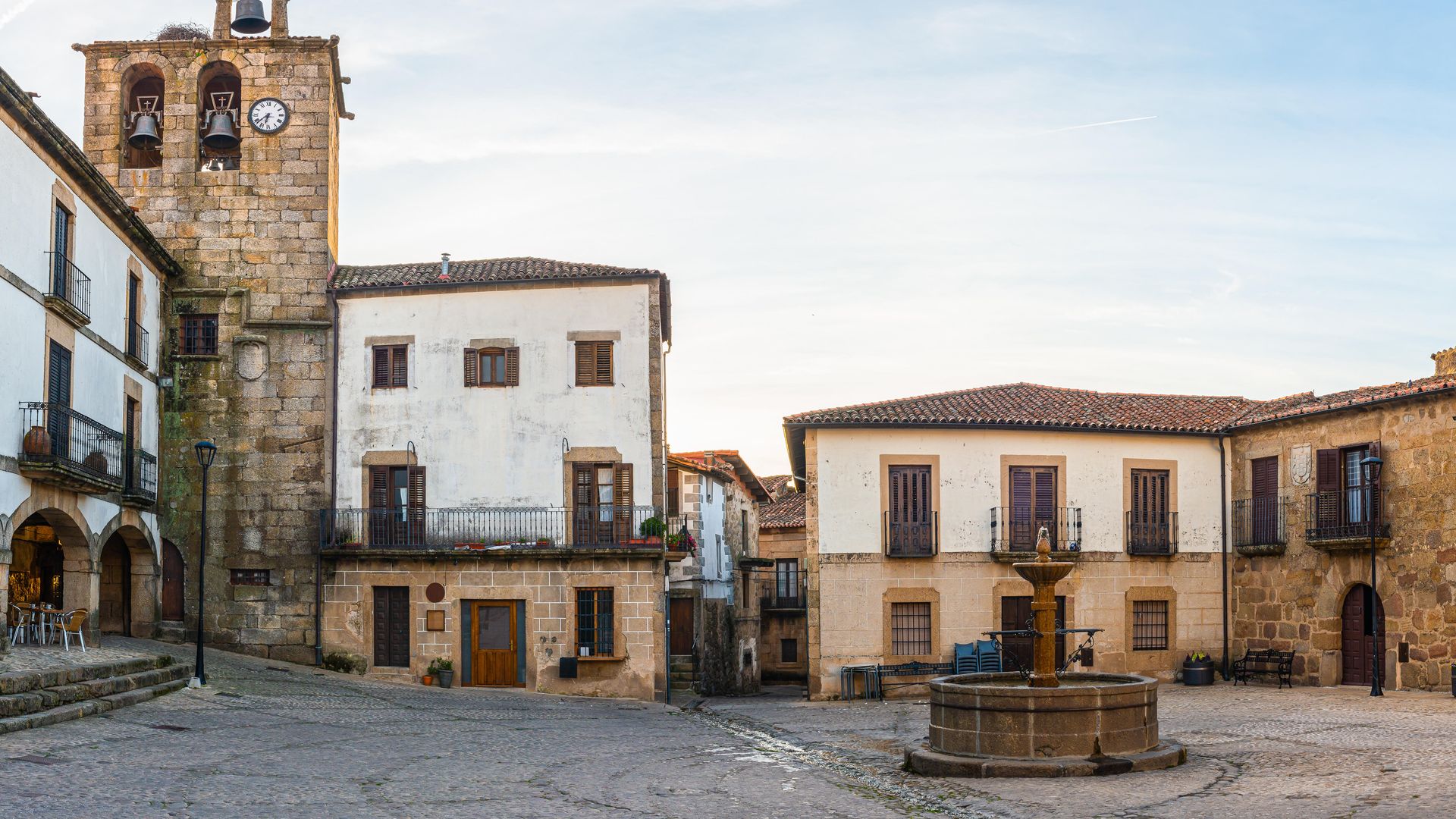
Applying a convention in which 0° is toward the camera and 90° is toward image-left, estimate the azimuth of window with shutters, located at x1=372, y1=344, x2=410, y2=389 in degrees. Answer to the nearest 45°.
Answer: approximately 0°

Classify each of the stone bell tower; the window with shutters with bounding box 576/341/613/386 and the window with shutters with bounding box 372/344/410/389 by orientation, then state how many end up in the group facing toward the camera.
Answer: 3

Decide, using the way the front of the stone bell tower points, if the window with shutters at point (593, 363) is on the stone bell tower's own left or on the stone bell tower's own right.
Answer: on the stone bell tower's own left

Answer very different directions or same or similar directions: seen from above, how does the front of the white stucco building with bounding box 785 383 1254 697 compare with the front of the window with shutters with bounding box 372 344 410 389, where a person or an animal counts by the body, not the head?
same or similar directions

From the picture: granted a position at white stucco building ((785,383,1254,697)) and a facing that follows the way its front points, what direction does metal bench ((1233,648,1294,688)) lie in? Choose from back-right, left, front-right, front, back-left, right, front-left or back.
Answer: left

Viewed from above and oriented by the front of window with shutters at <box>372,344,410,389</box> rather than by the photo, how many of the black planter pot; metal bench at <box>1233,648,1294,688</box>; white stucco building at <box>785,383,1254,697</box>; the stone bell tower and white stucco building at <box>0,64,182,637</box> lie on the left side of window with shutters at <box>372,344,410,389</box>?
3

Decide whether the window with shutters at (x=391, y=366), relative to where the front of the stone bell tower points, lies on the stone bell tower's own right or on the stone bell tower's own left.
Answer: on the stone bell tower's own left

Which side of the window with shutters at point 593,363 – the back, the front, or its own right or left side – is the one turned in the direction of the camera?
front

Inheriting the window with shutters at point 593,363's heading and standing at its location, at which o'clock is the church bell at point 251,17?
The church bell is roughly at 3 o'clock from the window with shutters.

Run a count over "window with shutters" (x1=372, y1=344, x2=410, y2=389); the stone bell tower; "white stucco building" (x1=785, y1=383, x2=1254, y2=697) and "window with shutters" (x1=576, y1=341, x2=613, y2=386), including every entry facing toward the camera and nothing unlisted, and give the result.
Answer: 4

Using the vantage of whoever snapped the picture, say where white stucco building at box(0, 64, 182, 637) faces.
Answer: facing the viewer and to the right of the viewer

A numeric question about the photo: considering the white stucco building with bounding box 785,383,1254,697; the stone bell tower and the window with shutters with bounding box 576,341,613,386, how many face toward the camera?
3

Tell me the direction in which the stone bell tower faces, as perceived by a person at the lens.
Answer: facing the viewer

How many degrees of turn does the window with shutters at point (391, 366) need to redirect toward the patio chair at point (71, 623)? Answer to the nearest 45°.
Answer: approximately 45° to its right

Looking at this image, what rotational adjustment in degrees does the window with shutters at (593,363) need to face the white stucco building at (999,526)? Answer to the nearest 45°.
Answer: approximately 90° to its left

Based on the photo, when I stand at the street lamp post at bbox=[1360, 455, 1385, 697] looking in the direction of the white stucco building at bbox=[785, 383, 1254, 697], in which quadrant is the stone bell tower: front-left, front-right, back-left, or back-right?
front-left

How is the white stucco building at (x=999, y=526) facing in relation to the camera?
toward the camera
